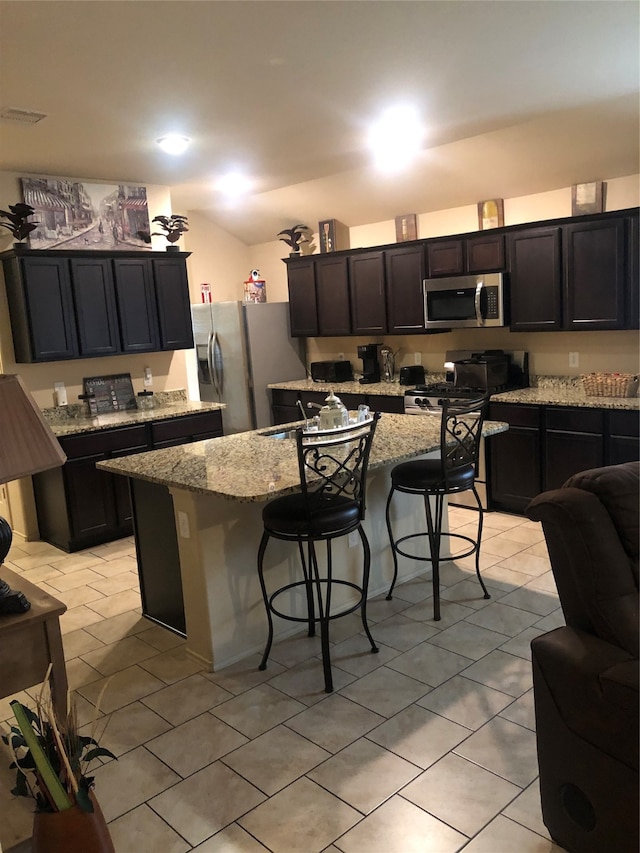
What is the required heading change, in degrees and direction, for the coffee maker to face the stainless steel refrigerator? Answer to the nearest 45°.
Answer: approximately 45° to its right

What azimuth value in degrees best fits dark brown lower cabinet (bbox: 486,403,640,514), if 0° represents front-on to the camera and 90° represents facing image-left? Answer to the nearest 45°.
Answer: approximately 45°

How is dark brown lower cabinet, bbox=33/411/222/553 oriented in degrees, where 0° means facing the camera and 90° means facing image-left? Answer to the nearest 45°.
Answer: approximately 315°

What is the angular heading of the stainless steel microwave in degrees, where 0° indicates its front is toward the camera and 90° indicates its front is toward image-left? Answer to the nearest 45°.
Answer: approximately 45°

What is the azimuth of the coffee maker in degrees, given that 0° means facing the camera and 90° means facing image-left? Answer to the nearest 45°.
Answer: approximately 45°

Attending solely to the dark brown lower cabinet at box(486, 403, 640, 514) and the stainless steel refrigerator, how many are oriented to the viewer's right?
0
